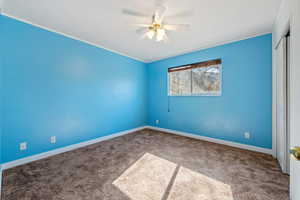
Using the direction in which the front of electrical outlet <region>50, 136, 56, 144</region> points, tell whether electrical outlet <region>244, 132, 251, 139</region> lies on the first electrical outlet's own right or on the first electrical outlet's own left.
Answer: on the first electrical outlet's own left

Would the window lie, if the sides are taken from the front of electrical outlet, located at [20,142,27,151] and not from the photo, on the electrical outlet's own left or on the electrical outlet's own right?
on the electrical outlet's own left

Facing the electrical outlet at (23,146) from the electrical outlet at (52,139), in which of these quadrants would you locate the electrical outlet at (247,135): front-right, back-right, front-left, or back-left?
back-left

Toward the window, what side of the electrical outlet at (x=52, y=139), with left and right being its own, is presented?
left

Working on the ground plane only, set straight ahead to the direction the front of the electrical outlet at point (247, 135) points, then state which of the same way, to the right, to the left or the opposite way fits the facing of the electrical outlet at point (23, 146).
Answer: to the left
